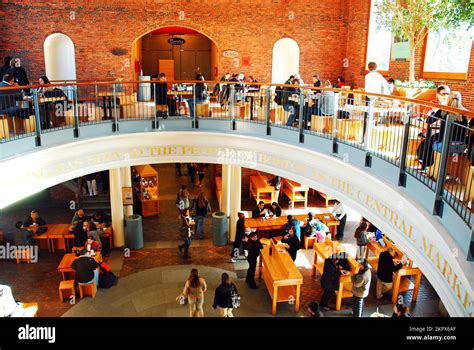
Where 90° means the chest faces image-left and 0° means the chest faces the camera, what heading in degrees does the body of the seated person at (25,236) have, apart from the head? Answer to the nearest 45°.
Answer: approximately 225°

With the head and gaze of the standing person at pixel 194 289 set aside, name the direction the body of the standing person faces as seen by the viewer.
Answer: away from the camera

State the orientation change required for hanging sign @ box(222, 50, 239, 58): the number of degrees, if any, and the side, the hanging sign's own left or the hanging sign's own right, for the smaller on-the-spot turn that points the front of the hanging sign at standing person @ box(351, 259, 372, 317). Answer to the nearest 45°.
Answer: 0° — it already faces them

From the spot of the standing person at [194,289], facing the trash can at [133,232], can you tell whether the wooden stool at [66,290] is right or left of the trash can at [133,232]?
left

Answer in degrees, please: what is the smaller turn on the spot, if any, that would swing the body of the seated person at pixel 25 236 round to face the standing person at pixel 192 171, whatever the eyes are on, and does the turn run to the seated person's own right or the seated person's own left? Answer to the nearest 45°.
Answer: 0° — they already face them

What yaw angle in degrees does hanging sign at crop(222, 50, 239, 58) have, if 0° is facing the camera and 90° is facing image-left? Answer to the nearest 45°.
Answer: approximately 0°
